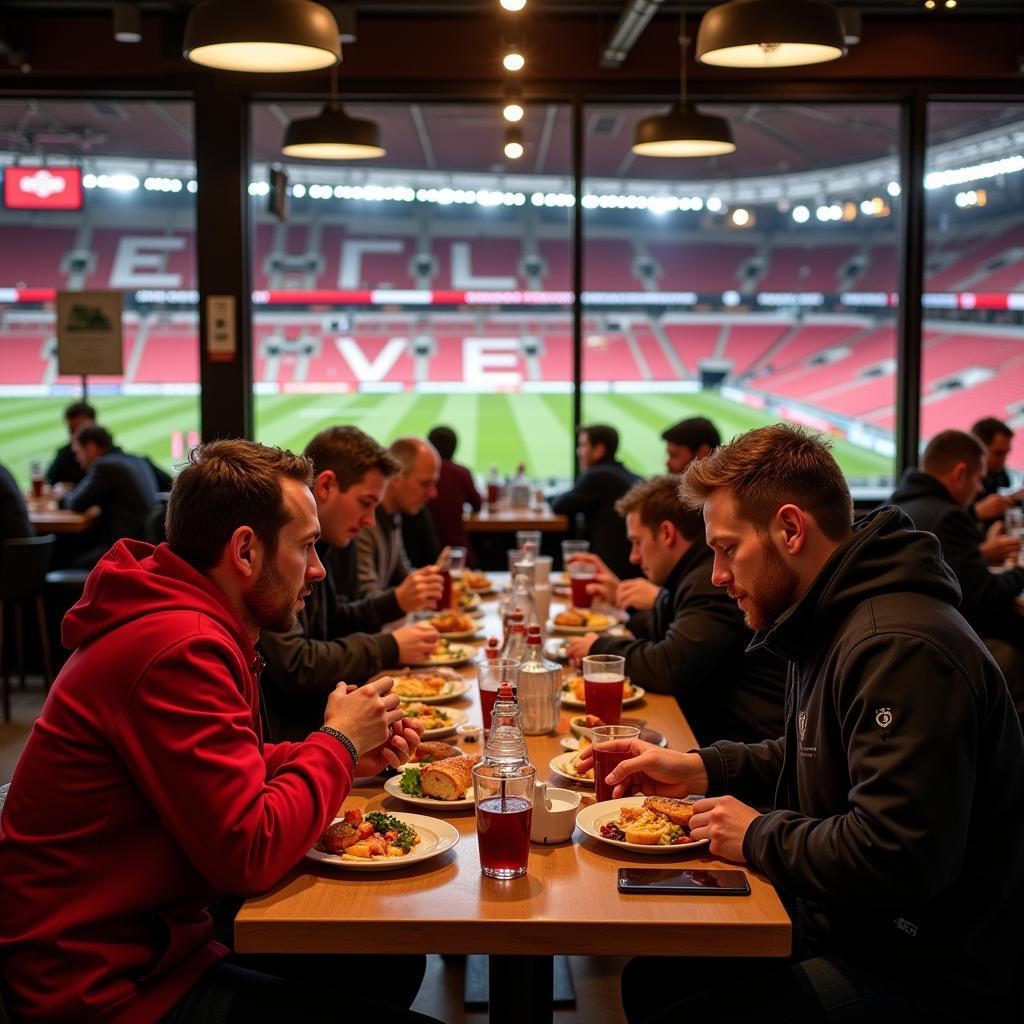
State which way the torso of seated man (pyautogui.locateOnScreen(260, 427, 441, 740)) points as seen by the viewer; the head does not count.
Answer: to the viewer's right

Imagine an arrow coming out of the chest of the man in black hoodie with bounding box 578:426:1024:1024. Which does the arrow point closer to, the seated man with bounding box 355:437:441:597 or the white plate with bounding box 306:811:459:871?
the white plate

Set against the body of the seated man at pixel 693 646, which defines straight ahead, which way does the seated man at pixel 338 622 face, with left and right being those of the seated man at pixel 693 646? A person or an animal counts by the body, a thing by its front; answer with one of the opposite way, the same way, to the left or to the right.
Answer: the opposite way

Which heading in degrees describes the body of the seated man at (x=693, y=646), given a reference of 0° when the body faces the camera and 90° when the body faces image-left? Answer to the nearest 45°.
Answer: approximately 90°

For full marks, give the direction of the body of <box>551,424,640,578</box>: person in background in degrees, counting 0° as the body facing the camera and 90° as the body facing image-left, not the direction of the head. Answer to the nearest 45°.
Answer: approximately 90°

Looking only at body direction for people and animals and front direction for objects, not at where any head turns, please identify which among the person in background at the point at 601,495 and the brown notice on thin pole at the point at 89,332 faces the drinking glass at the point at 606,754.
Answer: the brown notice on thin pole

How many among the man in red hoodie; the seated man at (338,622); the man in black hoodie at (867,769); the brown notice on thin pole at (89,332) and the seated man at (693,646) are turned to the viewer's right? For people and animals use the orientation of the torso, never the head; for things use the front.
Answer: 2

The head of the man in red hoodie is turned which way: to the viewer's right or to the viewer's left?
to the viewer's right

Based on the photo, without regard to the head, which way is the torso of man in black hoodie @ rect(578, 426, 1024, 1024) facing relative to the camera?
to the viewer's left

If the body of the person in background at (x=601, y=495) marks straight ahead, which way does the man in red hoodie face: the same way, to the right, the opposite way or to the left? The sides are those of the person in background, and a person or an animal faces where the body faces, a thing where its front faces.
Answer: the opposite way

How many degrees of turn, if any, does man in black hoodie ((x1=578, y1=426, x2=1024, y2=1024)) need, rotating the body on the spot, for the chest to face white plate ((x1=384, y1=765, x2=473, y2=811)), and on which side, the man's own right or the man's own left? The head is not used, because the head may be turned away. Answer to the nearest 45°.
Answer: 0° — they already face it

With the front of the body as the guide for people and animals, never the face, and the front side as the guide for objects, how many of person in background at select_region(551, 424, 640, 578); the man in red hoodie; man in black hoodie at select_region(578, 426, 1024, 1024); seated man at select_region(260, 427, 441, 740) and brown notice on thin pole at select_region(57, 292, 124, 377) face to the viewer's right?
2

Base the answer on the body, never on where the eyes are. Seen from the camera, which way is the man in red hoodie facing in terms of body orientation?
to the viewer's right

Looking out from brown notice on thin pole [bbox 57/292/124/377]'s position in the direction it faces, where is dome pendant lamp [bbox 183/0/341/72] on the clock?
The dome pendant lamp is roughly at 12 o'clock from the brown notice on thin pole.
